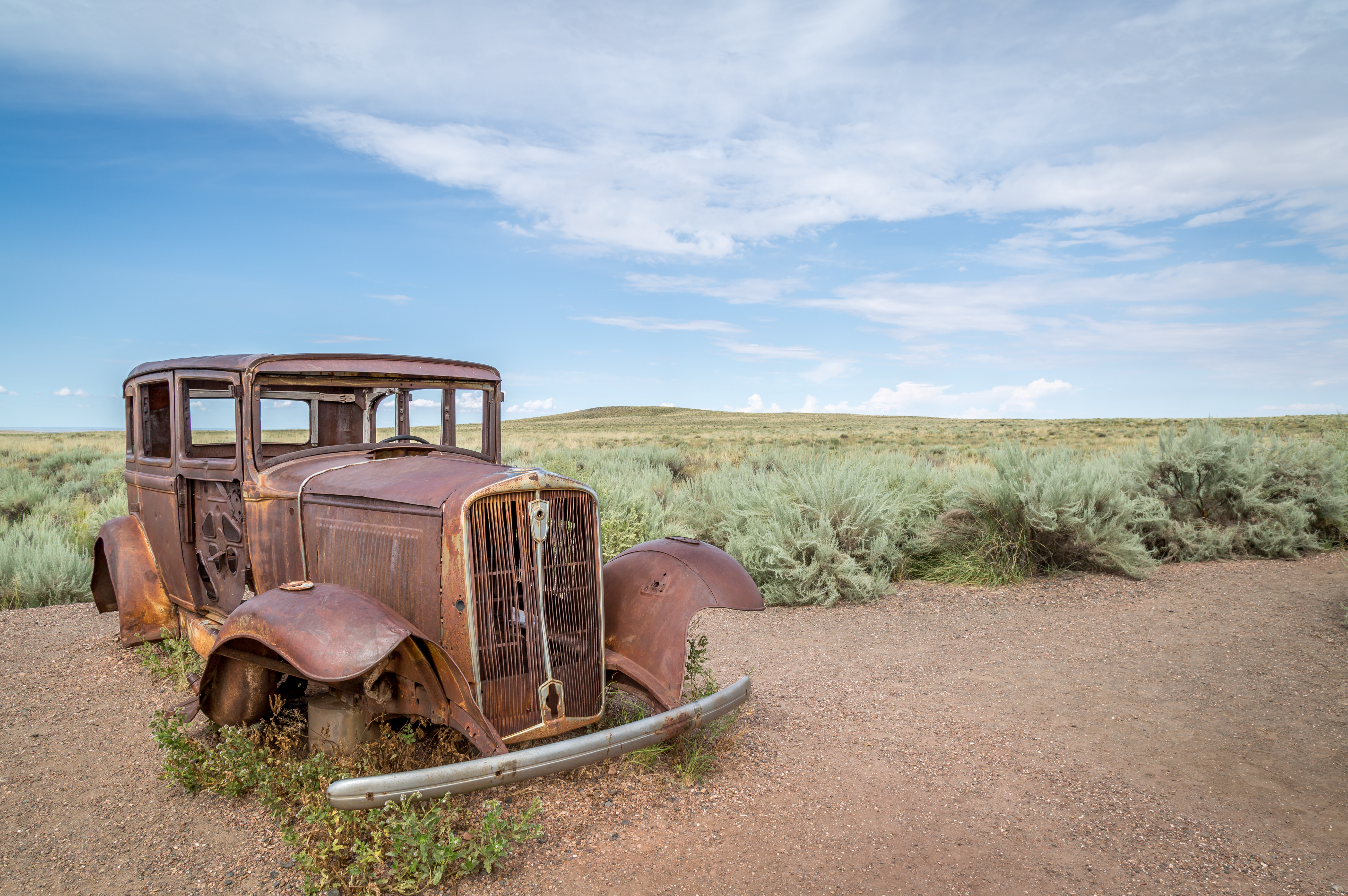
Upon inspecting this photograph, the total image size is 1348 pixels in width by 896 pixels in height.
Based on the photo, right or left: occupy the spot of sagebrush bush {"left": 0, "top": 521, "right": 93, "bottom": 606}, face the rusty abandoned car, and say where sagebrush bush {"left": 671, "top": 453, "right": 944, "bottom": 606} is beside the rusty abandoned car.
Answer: left

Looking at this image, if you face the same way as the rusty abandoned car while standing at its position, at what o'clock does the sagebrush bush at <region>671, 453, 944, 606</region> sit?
The sagebrush bush is roughly at 9 o'clock from the rusty abandoned car.

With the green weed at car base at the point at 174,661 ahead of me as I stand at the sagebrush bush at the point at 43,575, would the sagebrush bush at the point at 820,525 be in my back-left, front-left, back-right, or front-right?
front-left

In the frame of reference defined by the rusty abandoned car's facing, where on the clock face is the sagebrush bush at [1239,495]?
The sagebrush bush is roughly at 10 o'clock from the rusty abandoned car.

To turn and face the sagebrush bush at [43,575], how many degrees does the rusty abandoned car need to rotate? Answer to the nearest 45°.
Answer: approximately 180°

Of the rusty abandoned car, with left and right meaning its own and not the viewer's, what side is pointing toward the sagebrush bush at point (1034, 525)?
left

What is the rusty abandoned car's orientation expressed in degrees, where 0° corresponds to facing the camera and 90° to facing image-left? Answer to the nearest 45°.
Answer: approximately 315°
